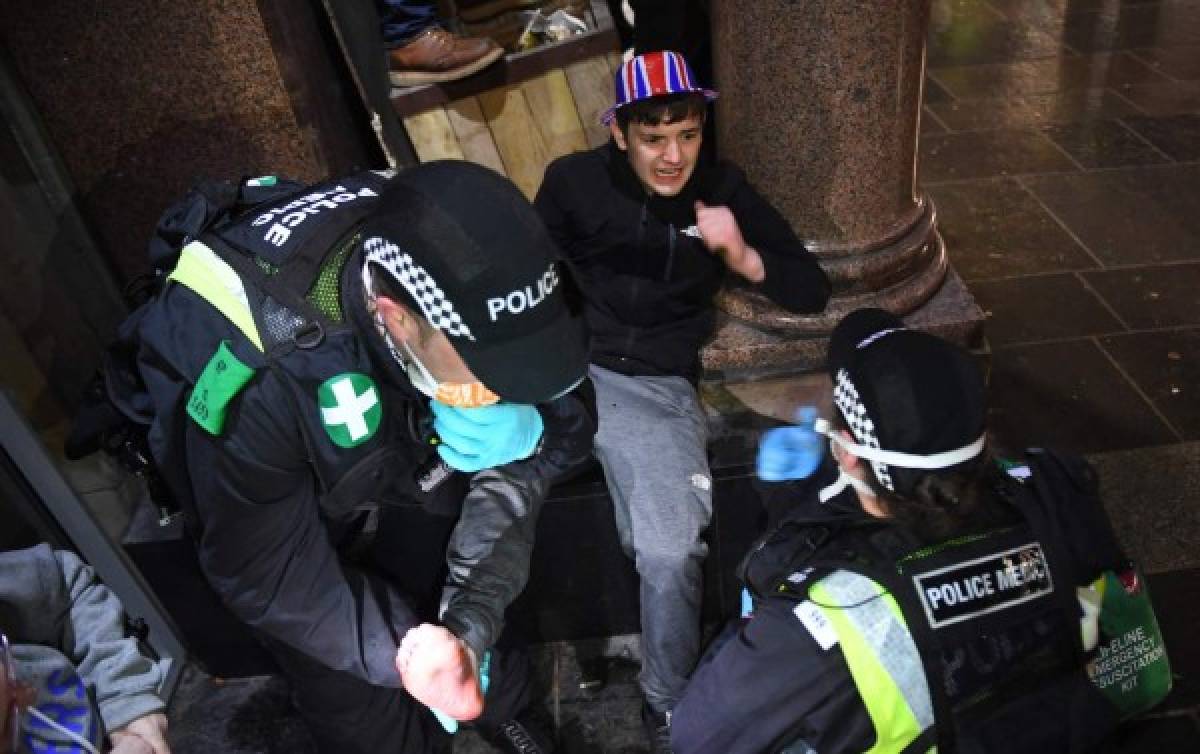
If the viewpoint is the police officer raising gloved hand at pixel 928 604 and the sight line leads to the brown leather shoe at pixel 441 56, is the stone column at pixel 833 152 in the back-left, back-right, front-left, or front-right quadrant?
front-right

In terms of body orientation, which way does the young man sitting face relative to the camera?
toward the camera

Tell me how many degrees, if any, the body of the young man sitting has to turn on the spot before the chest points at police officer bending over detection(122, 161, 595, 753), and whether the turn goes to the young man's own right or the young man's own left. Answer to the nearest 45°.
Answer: approximately 45° to the young man's own right

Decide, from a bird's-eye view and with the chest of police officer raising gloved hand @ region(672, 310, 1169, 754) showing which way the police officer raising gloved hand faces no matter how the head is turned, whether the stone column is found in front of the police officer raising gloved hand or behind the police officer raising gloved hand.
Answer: in front

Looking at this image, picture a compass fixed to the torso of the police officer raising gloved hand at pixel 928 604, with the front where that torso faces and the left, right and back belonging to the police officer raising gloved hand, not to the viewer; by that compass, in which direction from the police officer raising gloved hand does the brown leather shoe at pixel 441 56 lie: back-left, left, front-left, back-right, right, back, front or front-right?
front

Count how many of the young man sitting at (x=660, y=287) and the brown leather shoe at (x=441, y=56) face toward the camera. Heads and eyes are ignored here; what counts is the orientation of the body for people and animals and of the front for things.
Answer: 1

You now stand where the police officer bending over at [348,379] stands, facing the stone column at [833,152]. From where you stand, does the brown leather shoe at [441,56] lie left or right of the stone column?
left

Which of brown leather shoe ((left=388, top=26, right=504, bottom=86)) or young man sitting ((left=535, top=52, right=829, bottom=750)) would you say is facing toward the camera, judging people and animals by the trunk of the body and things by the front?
the young man sitting

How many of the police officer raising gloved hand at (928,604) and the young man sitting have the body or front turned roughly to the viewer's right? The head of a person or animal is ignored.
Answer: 0

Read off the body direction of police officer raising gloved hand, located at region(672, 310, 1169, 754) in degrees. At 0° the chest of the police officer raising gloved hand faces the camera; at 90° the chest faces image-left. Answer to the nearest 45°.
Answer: approximately 135°
